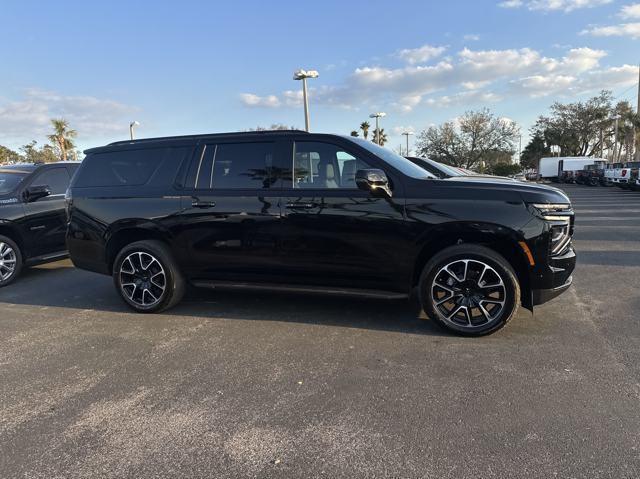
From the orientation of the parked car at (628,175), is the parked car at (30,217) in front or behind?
in front

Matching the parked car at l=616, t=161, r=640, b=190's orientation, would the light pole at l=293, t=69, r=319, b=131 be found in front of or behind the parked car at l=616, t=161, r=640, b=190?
in front

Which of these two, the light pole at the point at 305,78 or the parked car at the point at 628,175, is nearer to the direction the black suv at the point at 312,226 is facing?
the parked car

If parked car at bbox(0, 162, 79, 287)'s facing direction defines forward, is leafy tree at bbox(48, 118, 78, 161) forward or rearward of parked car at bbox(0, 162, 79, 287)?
rearward

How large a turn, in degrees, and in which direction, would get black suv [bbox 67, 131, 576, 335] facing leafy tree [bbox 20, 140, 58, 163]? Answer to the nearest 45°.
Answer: approximately 135° to its left

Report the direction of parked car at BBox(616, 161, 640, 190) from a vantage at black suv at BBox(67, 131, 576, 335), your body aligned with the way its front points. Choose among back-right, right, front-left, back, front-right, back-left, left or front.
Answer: front-left

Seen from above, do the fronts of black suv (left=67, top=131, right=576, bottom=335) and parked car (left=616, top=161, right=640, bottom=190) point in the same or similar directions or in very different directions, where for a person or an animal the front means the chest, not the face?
very different directions

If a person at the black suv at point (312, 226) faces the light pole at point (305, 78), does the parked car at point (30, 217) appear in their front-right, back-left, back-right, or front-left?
front-left

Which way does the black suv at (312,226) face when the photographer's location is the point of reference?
facing to the right of the viewer

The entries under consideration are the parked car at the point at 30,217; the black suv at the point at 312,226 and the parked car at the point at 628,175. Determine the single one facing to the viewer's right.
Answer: the black suv

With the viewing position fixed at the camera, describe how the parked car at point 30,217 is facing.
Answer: facing the viewer and to the left of the viewer

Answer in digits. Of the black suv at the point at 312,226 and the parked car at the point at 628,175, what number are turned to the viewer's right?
1

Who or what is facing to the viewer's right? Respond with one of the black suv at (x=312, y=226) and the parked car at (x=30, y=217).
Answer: the black suv

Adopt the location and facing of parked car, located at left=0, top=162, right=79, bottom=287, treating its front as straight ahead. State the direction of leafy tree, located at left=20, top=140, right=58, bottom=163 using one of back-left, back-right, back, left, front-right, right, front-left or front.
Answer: back-right

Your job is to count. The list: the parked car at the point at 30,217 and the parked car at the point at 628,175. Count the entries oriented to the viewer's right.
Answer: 0
